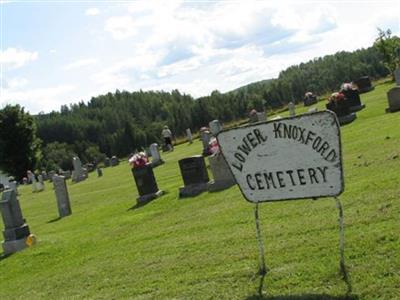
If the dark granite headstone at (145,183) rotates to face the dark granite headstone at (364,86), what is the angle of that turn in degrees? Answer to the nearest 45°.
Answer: approximately 135° to its left

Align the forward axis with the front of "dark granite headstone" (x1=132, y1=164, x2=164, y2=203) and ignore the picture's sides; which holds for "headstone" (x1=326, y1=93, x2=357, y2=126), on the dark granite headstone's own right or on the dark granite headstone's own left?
on the dark granite headstone's own left

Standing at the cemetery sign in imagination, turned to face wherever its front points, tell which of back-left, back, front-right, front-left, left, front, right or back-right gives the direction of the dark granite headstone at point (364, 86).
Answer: back

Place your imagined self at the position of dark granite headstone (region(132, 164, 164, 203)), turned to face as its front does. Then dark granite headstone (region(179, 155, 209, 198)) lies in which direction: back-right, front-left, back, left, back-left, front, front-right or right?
front-left

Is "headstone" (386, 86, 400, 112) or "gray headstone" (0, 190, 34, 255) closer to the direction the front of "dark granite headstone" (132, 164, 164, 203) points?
the gray headstone

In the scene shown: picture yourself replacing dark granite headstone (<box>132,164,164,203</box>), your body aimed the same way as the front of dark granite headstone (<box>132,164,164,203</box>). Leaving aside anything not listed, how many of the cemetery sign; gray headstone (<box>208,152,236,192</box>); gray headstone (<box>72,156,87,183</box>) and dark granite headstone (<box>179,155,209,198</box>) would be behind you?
1

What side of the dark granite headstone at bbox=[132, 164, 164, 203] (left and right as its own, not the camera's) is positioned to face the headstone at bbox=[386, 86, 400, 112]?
left

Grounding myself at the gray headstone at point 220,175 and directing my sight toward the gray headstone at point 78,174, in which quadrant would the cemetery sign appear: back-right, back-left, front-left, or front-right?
back-left

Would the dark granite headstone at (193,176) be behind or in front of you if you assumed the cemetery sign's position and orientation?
behind

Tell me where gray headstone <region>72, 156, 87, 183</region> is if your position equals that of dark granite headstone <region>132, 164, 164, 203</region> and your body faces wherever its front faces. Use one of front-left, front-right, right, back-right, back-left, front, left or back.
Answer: back

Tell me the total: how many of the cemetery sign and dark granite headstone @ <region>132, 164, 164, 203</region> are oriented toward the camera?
2

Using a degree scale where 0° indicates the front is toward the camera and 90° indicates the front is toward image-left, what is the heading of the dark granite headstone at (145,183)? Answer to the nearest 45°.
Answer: approximately 0°

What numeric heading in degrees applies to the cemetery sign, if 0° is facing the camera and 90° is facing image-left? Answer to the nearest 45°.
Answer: approximately 0°

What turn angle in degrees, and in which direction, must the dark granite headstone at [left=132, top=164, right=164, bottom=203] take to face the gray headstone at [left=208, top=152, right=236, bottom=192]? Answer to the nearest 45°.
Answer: approximately 45° to its left
